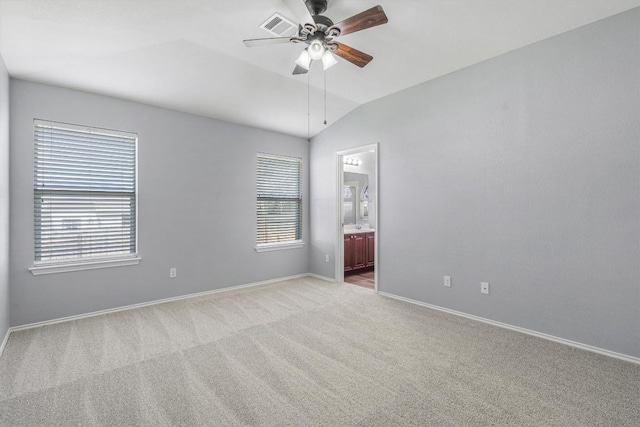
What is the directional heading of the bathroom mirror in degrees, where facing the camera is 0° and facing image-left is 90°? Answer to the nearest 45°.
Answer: approximately 315°

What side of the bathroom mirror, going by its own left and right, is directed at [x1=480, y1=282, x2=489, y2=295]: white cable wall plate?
front

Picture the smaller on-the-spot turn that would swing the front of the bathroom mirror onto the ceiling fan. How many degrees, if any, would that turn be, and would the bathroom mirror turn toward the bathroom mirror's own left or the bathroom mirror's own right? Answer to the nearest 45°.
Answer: approximately 45° to the bathroom mirror's own right

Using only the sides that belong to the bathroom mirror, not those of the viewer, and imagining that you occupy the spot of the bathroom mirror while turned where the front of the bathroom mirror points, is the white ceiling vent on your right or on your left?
on your right
